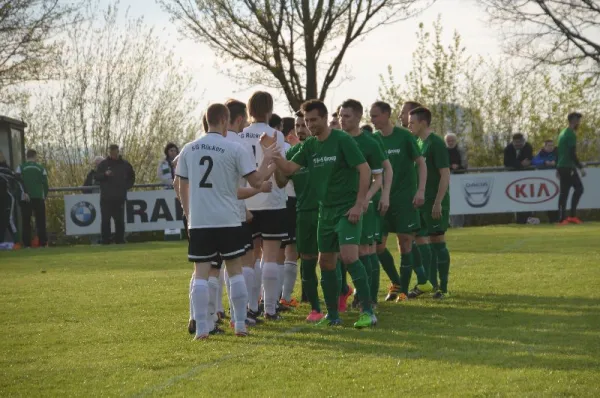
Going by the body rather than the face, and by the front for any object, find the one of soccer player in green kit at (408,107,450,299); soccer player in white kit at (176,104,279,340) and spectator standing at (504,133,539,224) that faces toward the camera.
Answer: the spectator standing

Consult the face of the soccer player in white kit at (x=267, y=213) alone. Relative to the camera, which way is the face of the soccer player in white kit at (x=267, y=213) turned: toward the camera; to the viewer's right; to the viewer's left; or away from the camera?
away from the camera

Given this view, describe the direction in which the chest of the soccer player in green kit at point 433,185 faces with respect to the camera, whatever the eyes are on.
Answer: to the viewer's left

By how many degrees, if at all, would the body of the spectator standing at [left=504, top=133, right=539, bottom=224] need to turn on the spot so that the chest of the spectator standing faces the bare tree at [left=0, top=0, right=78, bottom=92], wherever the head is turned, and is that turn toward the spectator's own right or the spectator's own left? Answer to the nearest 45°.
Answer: approximately 90° to the spectator's own right

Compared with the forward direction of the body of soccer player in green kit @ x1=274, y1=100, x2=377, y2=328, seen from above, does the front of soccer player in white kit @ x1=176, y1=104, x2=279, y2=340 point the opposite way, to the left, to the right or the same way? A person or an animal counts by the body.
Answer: the opposite way

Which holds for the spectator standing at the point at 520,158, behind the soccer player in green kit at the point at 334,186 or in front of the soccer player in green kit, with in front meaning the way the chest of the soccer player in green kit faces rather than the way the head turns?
behind

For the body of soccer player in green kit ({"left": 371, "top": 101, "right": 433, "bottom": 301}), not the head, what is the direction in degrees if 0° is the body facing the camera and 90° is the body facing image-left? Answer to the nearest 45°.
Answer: approximately 45°

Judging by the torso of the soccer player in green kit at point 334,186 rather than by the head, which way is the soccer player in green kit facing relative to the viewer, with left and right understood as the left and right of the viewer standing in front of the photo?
facing the viewer and to the left of the viewer

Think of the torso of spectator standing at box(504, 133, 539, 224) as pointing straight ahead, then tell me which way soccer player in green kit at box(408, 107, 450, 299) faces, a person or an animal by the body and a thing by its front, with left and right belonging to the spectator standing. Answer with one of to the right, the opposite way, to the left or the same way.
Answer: to the right

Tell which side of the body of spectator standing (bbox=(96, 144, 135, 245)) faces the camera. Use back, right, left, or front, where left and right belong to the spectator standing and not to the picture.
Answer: front

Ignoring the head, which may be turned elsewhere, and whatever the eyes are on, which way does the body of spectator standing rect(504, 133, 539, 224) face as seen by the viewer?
toward the camera

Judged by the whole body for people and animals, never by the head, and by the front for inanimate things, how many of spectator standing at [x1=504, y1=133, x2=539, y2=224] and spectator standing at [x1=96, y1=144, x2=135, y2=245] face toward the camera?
2
